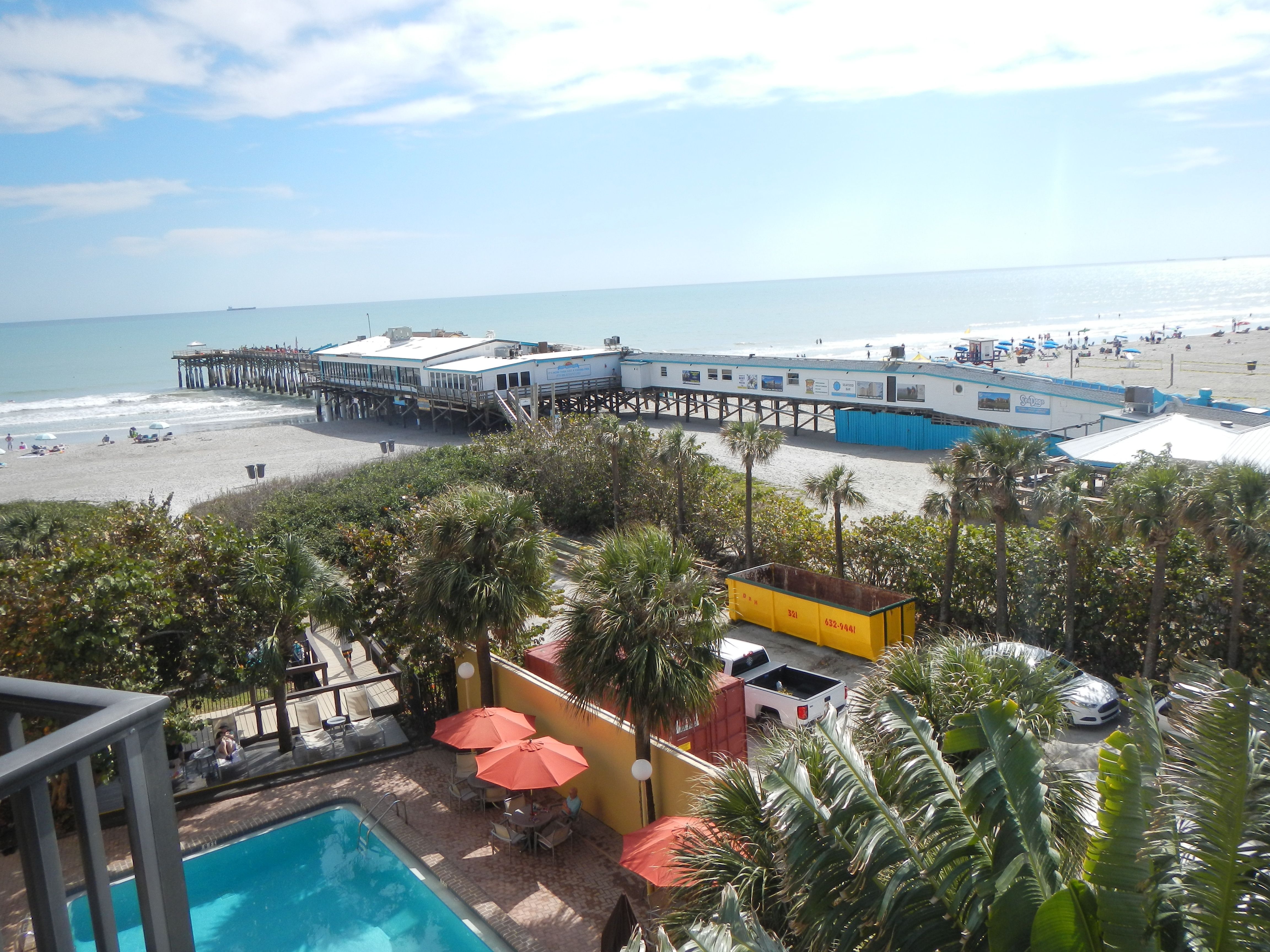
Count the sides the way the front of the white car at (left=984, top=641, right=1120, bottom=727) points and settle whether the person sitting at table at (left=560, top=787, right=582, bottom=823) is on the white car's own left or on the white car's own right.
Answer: on the white car's own right

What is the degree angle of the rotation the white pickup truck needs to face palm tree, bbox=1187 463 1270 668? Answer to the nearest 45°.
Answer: approximately 135° to its right

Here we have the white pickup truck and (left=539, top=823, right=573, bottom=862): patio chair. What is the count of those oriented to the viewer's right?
0

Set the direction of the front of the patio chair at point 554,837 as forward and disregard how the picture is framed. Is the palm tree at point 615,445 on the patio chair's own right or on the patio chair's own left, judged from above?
on the patio chair's own right

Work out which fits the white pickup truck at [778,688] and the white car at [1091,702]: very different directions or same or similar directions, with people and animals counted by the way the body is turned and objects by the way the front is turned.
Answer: very different directions

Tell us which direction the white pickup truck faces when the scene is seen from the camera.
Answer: facing away from the viewer and to the left of the viewer

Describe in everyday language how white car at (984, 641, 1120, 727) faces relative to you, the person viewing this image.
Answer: facing the viewer and to the right of the viewer

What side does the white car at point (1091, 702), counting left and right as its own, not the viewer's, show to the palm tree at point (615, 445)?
back

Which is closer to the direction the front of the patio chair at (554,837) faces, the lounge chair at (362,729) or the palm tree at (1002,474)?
the lounge chair

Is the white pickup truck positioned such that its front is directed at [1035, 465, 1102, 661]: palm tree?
no

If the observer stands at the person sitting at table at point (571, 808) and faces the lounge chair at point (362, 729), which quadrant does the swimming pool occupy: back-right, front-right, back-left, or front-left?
front-left

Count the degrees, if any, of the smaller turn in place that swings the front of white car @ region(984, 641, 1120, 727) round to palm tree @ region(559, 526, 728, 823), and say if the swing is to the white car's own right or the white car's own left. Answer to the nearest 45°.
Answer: approximately 90° to the white car's own right

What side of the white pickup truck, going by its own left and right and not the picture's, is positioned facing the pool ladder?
left

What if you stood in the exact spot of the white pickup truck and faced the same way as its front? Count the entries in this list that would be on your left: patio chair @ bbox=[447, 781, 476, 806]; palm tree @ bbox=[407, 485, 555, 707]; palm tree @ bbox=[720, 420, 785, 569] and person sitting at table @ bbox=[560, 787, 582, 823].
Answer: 3

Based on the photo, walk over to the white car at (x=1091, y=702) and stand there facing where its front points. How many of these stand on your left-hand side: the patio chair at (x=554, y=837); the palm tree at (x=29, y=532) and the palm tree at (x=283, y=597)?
0

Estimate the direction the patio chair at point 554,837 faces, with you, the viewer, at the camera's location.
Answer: facing away from the viewer and to the left of the viewer

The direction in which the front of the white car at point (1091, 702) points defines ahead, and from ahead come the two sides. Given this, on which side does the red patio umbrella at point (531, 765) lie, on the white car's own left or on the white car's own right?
on the white car's own right

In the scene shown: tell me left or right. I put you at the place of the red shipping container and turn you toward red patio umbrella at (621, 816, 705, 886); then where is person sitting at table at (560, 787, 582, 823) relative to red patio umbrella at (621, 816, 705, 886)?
right

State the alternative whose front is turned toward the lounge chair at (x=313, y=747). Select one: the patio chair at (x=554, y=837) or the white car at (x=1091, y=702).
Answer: the patio chair

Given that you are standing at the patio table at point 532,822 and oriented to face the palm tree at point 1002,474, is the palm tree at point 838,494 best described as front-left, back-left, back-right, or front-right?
front-left
